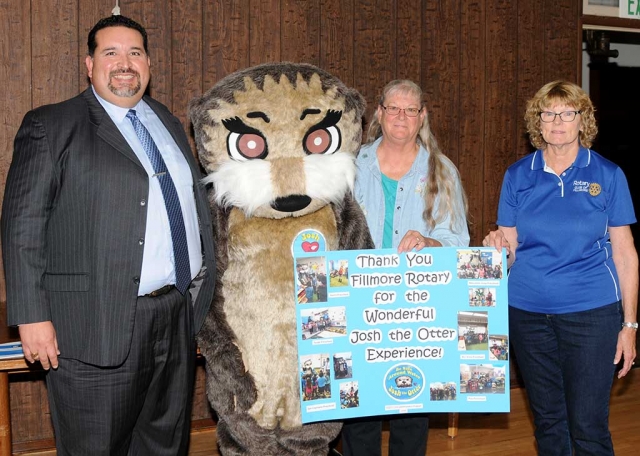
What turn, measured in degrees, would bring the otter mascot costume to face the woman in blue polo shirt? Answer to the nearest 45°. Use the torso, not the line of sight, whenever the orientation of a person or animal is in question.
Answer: approximately 90° to its left

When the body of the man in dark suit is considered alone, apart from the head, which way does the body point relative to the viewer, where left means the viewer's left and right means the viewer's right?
facing the viewer and to the right of the viewer

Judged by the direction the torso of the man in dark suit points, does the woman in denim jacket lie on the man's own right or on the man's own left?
on the man's own left

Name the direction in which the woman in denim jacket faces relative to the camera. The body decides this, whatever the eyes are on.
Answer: toward the camera

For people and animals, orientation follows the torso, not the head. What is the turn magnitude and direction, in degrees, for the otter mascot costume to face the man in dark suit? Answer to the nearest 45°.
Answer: approximately 45° to its right

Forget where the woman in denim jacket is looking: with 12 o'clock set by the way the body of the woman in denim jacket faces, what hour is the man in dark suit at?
The man in dark suit is roughly at 2 o'clock from the woman in denim jacket.

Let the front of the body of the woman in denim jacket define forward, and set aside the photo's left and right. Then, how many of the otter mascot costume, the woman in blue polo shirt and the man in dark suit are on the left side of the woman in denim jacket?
1

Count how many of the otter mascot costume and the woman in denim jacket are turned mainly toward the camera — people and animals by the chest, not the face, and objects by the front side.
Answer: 2

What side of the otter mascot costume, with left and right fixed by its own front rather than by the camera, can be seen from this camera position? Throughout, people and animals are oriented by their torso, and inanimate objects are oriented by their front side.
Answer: front
